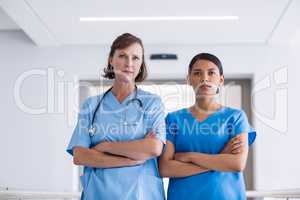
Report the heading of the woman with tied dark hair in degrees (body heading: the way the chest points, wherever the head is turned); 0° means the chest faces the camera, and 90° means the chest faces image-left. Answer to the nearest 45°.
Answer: approximately 0°
